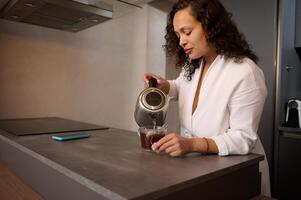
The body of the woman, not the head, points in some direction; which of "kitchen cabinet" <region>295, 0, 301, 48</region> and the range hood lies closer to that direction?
the range hood

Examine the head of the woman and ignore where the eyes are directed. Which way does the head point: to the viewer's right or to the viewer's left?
to the viewer's left

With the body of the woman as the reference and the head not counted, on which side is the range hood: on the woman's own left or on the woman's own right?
on the woman's own right

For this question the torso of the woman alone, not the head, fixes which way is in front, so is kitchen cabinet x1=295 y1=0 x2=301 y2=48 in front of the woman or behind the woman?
behind

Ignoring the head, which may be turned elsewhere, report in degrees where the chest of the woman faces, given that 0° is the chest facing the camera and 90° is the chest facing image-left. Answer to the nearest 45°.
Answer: approximately 45°
